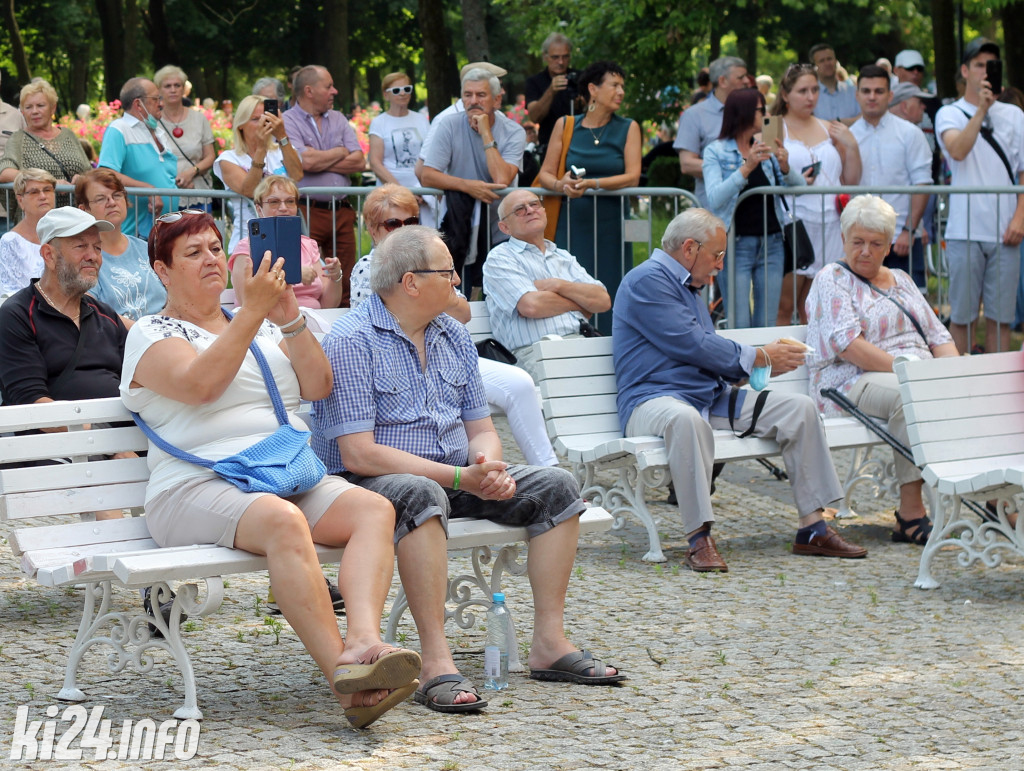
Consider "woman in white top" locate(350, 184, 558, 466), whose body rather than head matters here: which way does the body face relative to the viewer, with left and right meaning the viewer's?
facing the viewer and to the right of the viewer

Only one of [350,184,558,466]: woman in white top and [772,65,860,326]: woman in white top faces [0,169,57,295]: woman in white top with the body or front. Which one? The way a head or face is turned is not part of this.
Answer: [772,65,860,326]: woman in white top

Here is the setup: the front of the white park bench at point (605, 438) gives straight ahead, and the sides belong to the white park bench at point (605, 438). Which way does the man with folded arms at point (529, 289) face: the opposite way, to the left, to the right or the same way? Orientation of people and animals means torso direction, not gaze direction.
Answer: the same way

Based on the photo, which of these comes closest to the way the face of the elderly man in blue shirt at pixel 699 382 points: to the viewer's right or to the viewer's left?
to the viewer's right

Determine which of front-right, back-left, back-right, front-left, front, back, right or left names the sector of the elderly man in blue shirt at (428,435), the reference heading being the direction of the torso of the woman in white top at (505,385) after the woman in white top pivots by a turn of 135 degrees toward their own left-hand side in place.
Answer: back

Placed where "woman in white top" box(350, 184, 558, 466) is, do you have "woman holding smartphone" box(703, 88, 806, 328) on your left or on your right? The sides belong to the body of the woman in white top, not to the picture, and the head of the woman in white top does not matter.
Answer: on your left

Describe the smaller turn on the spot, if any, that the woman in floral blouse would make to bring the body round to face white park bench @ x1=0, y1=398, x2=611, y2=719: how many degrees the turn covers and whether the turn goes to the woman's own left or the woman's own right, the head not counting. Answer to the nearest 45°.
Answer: approximately 90° to the woman's own right

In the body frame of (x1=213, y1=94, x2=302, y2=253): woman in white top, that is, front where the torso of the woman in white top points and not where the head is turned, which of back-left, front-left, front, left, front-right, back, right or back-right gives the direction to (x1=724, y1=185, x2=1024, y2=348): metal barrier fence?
front-left

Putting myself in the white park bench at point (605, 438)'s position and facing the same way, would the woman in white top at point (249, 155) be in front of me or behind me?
behind

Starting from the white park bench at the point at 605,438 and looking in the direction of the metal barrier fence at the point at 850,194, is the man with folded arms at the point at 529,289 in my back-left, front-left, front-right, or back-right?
front-left

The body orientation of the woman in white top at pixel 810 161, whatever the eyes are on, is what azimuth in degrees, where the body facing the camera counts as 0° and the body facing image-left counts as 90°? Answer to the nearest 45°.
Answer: approximately 45°

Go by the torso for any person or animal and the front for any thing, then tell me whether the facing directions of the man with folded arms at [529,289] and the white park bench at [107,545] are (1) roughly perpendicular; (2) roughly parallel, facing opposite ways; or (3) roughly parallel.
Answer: roughly parallel

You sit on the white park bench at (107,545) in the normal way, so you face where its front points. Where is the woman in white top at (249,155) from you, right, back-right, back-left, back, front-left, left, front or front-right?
back-left

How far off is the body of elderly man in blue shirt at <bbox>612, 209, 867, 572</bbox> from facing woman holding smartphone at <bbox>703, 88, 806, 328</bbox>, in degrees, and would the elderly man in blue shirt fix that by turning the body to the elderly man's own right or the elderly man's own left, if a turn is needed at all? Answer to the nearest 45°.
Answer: approximately 90° to the elderly man's own left
